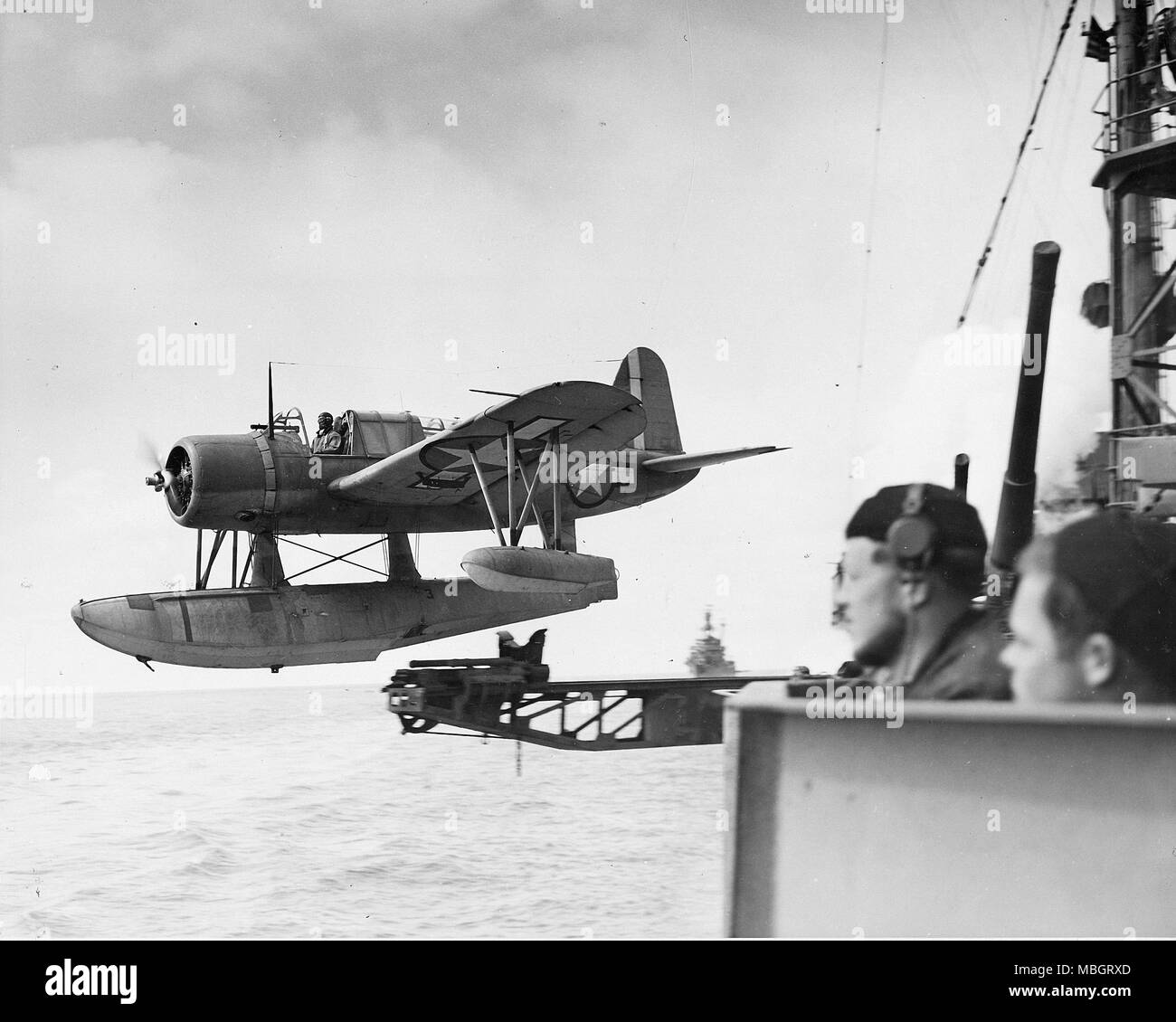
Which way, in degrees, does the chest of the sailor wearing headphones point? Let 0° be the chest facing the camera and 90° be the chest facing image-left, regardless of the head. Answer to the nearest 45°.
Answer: approximately 90°

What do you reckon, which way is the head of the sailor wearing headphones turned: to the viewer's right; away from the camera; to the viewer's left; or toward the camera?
to the viewer's left

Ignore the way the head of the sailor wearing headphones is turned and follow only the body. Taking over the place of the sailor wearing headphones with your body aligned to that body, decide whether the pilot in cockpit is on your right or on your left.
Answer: on your right
